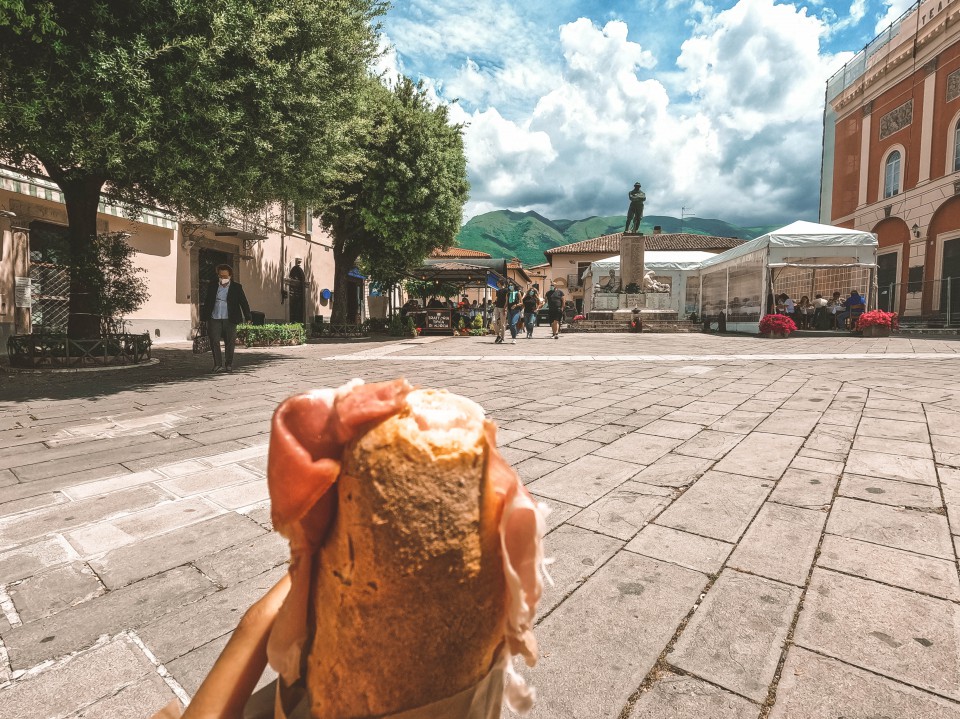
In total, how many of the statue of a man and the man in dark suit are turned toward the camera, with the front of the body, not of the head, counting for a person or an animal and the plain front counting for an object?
2

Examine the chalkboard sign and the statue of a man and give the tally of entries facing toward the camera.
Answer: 2

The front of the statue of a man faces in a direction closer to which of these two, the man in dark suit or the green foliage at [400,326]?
the man in dark suit

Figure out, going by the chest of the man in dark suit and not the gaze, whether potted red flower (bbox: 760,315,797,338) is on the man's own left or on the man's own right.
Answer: on the man's own left
